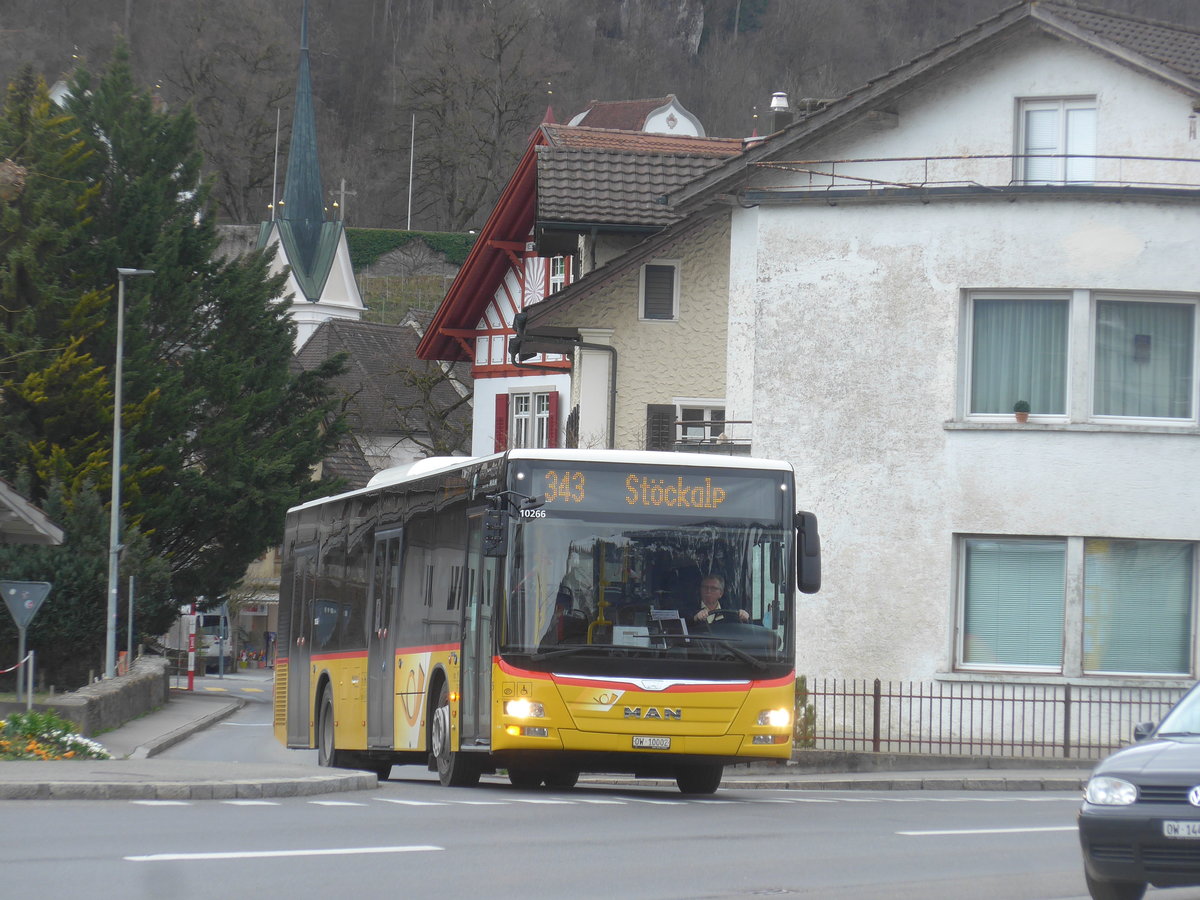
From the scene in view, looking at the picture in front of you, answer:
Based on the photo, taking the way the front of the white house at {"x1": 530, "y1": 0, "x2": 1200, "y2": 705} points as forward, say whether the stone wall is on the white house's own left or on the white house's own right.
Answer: on the white house's own right

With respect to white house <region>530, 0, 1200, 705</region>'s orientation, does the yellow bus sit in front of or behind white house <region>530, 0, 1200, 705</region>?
in front

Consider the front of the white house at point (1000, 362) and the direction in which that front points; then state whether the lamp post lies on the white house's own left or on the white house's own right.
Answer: on the white house's own right

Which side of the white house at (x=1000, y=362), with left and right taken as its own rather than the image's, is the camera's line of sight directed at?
front
